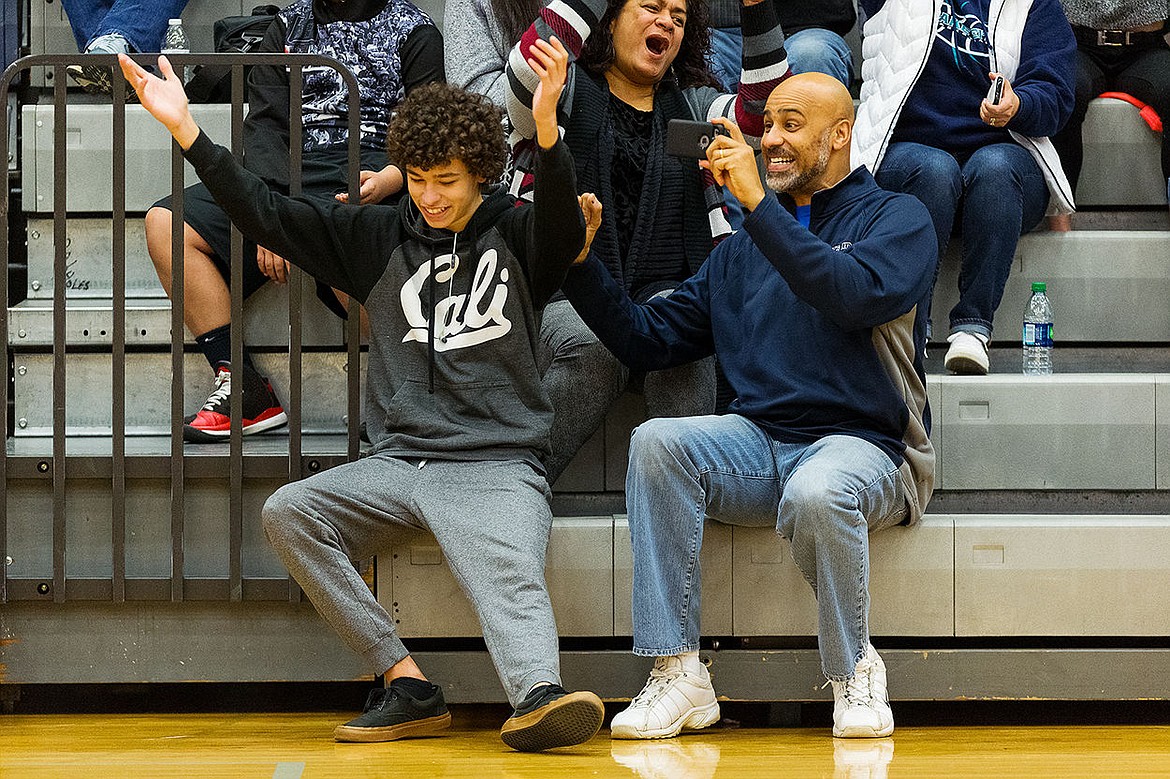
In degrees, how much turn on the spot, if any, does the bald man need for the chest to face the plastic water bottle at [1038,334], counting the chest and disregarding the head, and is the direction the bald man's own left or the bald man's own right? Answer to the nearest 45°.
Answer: approximately 180°

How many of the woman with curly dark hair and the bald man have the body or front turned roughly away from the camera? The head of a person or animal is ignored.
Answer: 0

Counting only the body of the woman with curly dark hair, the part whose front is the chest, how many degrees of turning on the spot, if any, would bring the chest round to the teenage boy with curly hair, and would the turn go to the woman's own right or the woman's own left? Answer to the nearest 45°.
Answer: approximately 45° to the woman's own right

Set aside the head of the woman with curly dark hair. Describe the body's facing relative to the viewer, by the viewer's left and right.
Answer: facing the viewer

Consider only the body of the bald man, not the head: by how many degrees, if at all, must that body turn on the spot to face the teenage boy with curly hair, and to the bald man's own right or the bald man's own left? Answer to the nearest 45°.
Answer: approximately 45° to the bald man's own right

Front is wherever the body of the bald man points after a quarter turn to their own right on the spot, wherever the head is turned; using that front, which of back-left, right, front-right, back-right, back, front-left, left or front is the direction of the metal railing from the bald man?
front-left

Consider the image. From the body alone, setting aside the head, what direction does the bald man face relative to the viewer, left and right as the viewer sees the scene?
facing the viewer and to the left of the viewer

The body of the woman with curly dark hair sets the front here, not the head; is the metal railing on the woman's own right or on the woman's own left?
on the woman's own right

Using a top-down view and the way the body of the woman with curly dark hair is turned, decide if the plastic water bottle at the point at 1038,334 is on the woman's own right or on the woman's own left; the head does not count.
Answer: on the woman's own left
